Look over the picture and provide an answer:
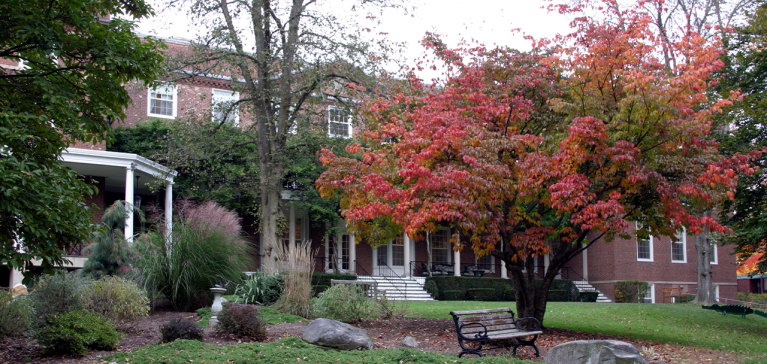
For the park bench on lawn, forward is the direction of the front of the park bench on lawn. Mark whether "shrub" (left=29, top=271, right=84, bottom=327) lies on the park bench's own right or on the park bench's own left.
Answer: on the park bench's own right

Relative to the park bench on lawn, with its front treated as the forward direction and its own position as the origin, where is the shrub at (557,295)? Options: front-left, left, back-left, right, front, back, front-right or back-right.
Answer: back-left

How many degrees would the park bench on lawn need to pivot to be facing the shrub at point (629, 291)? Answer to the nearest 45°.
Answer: approximately 135° to its left

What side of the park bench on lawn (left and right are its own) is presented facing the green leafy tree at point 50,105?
right

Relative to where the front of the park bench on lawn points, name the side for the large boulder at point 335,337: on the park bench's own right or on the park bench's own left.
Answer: on the park bench's own right
